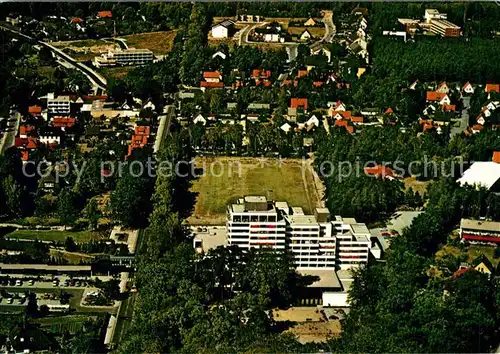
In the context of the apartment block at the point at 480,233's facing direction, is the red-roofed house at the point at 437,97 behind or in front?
behind

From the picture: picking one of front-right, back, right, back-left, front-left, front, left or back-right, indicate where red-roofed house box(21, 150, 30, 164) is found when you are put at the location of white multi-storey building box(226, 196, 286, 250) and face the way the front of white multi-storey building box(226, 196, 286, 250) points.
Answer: back-right

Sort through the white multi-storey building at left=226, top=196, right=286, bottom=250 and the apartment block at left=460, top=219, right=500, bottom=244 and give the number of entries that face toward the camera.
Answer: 2

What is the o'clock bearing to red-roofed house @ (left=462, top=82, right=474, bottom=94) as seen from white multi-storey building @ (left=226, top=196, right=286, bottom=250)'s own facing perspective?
The red-roofed house is roughly at 7 o'clock from the white multi-storey building.

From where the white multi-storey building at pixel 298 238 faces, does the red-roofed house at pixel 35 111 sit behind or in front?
behind

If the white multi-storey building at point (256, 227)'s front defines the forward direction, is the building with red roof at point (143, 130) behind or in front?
behind

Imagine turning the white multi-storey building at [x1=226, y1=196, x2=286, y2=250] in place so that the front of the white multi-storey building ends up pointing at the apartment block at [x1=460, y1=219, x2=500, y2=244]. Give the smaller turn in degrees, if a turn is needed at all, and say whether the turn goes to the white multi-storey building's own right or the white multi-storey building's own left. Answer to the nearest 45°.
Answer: approximately 90° to the white multi-storey building's own left

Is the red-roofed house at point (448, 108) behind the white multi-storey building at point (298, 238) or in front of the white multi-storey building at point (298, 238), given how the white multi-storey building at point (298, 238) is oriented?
behind

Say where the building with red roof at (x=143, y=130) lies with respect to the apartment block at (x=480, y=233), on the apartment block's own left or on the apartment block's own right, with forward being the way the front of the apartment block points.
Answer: on the apartment block's own right

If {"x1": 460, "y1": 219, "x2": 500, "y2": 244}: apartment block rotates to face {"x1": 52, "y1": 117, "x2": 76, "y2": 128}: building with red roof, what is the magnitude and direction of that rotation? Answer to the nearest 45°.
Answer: approximately 90° to its right

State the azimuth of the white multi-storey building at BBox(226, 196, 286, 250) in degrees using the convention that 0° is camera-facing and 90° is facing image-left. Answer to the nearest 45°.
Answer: approximately 0°

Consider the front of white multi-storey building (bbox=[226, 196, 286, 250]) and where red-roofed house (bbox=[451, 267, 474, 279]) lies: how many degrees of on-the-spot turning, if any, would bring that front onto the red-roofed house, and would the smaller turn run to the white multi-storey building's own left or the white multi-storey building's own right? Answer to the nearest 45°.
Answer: approximately 90° to the white multi-storey building's own left
